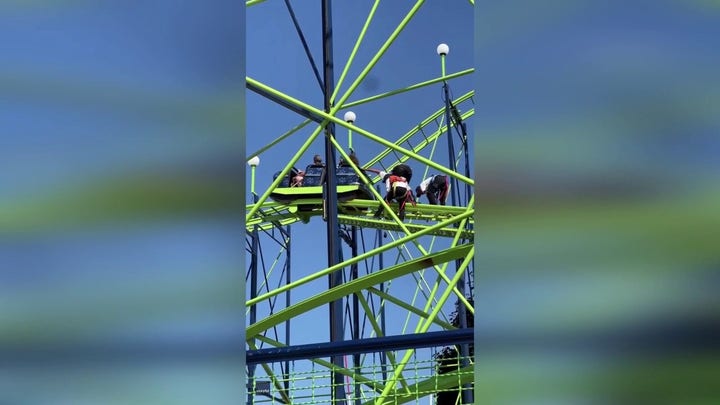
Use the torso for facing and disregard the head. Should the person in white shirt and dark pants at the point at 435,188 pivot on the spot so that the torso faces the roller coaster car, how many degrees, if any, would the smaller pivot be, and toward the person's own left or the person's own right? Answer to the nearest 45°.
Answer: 0° — they already face it

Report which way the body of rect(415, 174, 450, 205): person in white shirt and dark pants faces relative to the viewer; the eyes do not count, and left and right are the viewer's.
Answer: facing to the left of the viewer

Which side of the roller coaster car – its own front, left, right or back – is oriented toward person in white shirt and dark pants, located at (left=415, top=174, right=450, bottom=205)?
back

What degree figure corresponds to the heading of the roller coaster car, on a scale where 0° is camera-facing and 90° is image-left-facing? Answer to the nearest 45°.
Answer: approximately 90°
